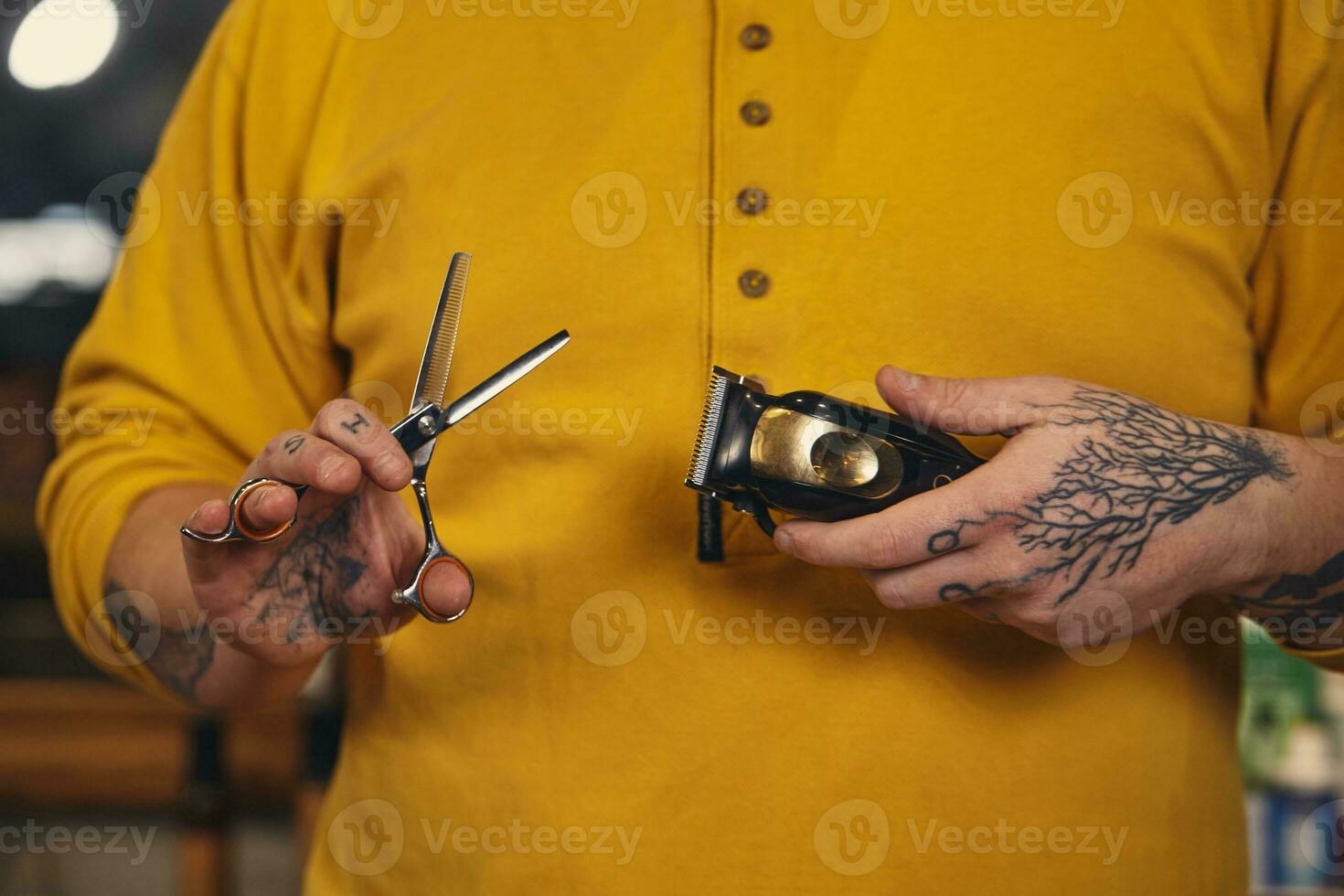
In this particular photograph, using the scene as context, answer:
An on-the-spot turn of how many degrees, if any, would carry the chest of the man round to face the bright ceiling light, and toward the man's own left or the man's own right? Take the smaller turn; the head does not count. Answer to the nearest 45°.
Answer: approximately 135° to the man's own right

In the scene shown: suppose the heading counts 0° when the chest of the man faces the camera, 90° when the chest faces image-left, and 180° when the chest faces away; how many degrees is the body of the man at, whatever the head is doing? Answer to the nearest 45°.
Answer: approximately 0°
